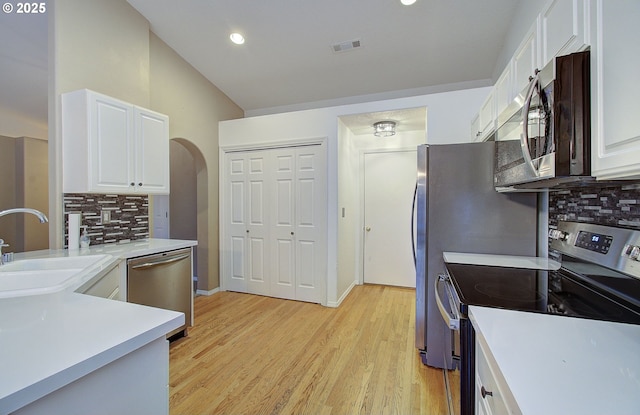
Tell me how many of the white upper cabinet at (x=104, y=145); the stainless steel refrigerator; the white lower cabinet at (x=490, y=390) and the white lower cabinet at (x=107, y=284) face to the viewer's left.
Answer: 2

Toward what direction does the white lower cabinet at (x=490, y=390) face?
to the viewer's left

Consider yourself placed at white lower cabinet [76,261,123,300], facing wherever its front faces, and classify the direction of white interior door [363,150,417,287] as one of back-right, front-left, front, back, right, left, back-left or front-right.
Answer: front-left

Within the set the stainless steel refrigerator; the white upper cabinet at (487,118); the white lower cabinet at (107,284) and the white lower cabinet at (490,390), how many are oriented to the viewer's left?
3

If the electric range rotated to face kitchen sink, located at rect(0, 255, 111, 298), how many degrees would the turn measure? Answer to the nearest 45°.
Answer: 0° — it already faces it

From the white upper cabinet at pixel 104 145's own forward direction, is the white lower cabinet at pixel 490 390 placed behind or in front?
in front

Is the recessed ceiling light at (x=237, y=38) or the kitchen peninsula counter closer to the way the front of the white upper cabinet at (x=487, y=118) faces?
the recessed ceiling light

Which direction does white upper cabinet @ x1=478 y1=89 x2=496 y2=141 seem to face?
to the viewer's left

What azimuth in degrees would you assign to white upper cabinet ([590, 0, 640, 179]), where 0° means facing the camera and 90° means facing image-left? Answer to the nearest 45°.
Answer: approximately 45°

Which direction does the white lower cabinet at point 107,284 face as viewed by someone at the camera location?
facing the viewer and to the right of the viewer

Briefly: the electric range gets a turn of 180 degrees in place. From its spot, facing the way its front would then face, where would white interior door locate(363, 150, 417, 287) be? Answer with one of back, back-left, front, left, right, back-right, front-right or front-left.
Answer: left

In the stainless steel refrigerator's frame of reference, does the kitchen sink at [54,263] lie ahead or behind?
ahead

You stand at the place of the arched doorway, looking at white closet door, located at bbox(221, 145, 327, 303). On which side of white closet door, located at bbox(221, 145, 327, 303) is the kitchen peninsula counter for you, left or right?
right

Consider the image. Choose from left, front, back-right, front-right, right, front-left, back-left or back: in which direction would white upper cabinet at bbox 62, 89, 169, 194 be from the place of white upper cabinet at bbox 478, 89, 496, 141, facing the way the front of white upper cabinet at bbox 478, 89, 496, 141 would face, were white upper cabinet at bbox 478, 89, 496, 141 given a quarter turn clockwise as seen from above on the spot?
back-left

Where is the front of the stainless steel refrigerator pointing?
to the viewer's left
